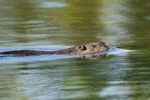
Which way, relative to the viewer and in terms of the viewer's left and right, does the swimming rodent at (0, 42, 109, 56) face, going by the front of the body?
facing to the right of the viewer
